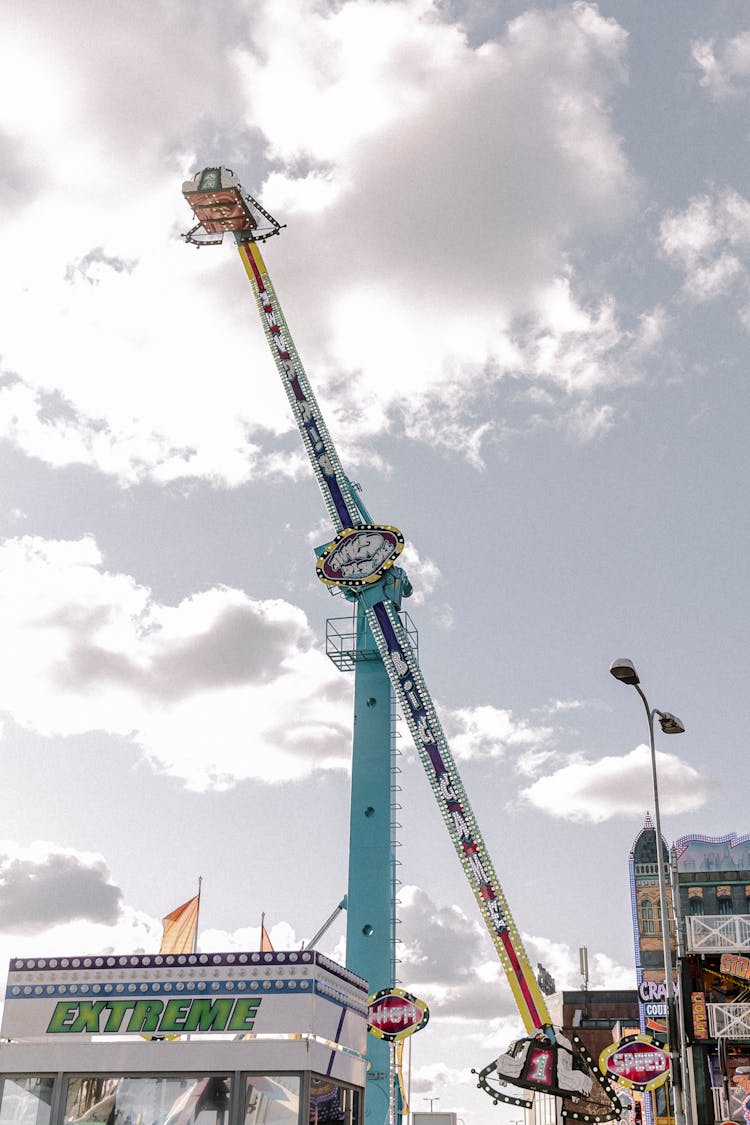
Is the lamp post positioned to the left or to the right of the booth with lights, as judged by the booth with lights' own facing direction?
on its left

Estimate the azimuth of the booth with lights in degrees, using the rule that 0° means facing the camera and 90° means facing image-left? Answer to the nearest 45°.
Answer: approximately 0°

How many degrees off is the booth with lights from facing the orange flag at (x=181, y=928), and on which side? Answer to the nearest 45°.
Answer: approximately 180°

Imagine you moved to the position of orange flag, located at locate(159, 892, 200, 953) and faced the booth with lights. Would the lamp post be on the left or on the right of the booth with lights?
left
